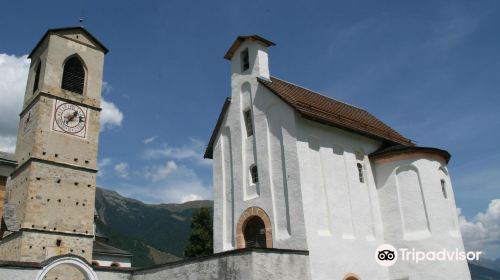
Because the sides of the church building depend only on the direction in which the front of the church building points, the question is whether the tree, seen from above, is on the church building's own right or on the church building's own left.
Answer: on the church building's own right

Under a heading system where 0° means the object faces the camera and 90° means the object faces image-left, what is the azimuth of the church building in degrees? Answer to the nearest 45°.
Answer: approximately 45°

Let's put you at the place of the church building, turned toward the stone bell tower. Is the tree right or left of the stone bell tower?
right

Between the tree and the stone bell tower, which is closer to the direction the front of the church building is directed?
the stone bell tower

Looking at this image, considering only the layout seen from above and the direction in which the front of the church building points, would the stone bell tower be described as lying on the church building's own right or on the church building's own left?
on the church building's own right
